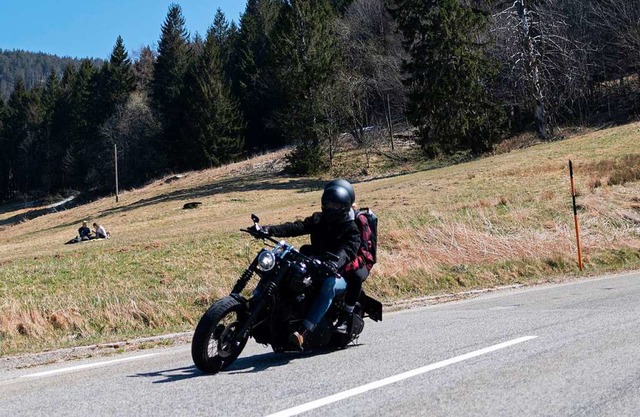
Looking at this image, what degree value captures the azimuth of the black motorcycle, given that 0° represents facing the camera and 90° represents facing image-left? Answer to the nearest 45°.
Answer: approximately 45°

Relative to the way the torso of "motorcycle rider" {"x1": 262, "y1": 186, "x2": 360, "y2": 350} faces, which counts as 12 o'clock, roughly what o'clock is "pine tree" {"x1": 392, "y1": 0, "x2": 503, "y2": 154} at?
The pine tree is roughly at 5 o'clock from the motorcycle rider.

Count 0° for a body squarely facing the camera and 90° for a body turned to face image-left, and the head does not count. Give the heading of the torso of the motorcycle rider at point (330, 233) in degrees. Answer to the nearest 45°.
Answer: approximately 45°

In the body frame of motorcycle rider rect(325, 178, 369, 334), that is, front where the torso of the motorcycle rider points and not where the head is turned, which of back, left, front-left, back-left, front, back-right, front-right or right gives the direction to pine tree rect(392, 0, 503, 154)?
back-right
